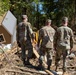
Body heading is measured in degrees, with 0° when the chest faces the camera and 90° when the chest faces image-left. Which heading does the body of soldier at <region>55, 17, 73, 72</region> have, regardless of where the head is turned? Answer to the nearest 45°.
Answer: approximately 180°

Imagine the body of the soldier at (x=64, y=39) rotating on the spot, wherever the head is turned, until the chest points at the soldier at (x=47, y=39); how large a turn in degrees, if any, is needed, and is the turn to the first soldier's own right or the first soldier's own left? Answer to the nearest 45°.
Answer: approximately 45° to the first soldier's own left

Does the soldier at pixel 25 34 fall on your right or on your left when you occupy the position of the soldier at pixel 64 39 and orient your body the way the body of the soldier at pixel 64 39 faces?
on your left
